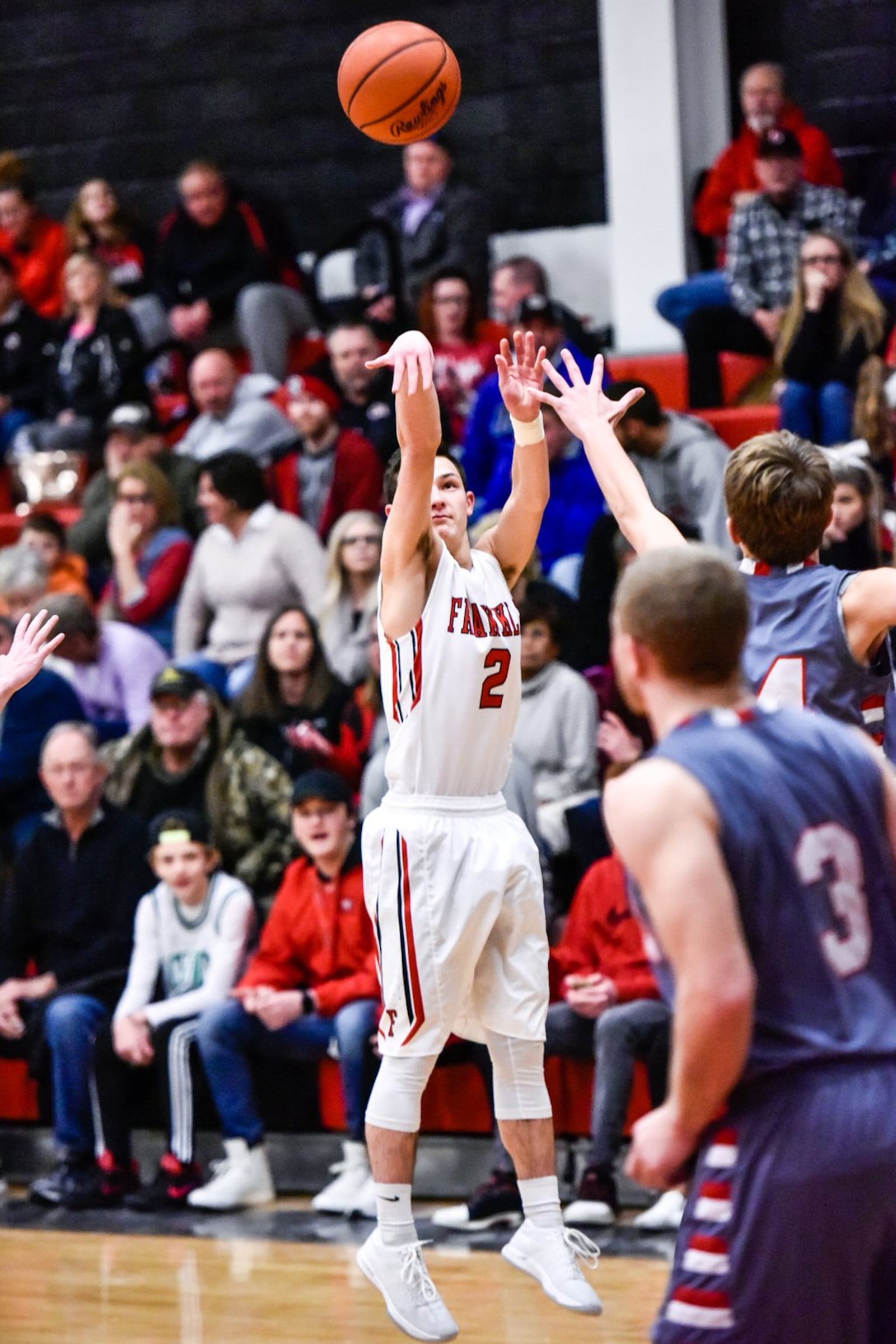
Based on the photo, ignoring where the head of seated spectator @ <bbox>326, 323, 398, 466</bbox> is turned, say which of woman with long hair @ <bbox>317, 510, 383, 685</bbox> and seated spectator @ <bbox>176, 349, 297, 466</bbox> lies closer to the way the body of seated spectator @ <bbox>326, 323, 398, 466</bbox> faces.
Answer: the woman with long hair

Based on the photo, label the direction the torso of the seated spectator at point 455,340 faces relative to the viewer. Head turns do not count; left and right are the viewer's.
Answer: facing the viewer

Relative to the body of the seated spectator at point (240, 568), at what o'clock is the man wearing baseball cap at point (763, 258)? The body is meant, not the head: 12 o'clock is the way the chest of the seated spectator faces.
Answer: The man wearing baseball cap is roughly at 7 o'clock from the seated spectator.

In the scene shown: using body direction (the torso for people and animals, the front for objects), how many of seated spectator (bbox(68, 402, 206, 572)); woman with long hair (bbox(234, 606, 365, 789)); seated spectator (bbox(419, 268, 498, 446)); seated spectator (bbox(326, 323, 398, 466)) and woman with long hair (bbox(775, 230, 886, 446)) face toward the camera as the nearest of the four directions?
5

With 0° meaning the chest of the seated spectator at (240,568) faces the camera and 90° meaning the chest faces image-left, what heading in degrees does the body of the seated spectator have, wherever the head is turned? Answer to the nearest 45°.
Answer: approximately 45°

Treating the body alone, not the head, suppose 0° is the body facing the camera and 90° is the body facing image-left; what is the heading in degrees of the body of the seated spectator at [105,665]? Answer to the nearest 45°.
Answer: approximately 45°

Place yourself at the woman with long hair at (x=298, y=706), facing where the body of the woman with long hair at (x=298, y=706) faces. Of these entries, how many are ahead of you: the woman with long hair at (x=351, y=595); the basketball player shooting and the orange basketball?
2

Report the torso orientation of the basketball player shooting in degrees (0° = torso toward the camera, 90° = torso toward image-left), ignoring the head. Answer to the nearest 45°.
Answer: approximately 315°

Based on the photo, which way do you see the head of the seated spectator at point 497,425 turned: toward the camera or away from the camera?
toward the camera

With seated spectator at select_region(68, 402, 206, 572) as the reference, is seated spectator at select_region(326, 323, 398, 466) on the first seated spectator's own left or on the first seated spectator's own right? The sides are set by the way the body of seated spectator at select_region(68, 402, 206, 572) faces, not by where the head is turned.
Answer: on the first seated spectator's own left

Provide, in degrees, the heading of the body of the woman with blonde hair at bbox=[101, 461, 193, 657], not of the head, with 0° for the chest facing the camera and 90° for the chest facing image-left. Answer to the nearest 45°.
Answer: approximately 45°

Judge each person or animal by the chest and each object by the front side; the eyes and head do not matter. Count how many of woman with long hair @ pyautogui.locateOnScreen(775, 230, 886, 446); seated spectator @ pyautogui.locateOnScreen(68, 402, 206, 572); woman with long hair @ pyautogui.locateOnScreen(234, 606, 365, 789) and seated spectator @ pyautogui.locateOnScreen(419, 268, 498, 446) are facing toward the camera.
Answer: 4

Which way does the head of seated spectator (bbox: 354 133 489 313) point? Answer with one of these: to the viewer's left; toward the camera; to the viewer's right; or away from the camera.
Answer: toward the camera

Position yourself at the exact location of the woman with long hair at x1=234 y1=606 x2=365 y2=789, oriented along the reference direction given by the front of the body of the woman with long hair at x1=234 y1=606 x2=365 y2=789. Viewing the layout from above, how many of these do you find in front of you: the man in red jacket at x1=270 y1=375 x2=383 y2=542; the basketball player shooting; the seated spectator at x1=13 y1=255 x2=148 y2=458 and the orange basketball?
2

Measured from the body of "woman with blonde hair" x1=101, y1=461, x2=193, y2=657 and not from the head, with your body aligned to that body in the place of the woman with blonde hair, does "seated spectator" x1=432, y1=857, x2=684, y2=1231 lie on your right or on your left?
on your left

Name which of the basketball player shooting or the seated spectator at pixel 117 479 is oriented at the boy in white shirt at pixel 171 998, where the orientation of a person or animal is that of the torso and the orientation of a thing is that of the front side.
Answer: the seated spectator

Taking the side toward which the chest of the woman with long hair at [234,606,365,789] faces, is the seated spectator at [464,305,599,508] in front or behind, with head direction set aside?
behind

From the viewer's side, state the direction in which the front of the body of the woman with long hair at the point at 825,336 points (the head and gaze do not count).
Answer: toward the camera

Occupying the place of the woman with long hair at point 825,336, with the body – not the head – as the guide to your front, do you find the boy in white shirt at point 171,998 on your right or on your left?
on your right

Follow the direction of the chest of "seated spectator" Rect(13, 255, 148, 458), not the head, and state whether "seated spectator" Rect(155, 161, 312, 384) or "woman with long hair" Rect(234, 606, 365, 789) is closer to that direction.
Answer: the woman with long hair

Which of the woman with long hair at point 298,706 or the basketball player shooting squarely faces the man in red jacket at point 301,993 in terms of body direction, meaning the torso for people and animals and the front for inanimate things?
the woman with long hair
